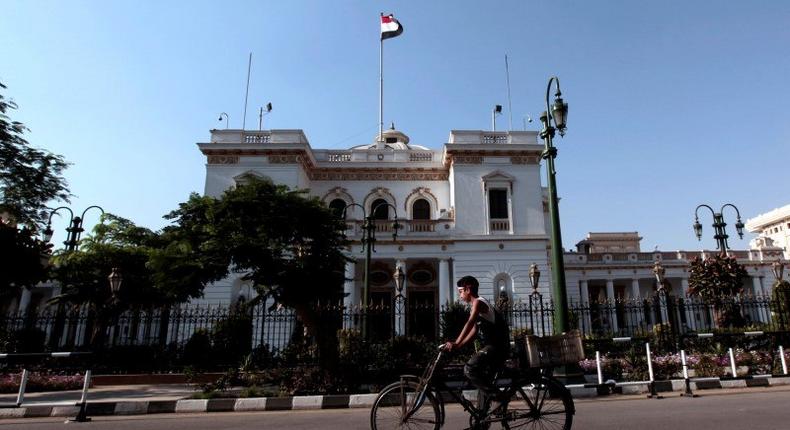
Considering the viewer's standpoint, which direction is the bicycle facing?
facing to the left of the viewer

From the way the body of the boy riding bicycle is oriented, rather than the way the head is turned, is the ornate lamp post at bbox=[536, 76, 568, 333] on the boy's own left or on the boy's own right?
on the boy's own right

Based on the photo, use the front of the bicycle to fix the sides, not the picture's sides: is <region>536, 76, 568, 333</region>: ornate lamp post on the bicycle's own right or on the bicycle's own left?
on the bicycle's own right

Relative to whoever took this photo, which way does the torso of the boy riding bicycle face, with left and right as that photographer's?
facing to the left of the viewer

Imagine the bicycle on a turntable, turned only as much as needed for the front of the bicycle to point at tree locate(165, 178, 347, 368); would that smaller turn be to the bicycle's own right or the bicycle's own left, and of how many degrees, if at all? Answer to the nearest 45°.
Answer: approximately 45° to the bicycle's own right

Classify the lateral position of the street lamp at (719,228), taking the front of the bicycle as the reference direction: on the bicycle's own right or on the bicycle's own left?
on the bicycle's own right

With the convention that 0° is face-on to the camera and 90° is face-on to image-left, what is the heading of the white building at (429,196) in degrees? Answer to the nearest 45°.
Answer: approximately 0°

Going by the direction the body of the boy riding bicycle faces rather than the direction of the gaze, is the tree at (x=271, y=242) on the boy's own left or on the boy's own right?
on the boy's own right

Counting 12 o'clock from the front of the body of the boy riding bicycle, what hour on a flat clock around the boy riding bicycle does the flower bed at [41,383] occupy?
The flower bed is roughly at 1 o'clock from the boy riding bicycle.

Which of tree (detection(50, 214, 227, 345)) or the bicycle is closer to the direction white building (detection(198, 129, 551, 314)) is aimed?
the bicycle

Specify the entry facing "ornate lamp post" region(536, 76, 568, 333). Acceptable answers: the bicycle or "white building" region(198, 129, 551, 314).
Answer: the white building

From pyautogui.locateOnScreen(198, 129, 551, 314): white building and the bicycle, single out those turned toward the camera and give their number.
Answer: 1
